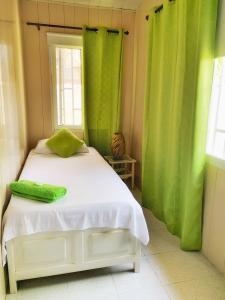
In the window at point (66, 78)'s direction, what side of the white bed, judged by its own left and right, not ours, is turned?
back

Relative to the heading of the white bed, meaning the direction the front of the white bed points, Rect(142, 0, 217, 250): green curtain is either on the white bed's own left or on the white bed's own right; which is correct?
on the white bed's own left

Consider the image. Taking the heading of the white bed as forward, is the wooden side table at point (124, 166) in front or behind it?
behind

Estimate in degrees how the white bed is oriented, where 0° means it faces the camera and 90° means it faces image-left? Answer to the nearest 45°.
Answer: approximately 0°

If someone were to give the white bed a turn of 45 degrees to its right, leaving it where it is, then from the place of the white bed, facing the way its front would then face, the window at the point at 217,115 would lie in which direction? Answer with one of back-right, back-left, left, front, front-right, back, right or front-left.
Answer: back-left

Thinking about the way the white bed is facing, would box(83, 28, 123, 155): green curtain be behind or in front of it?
behind
